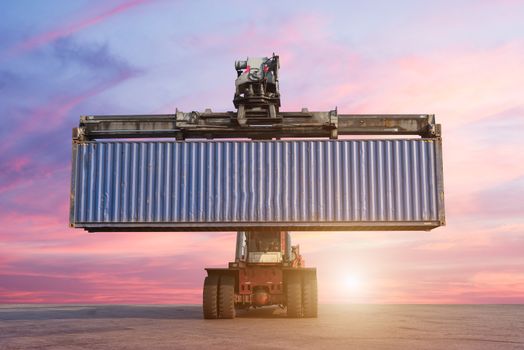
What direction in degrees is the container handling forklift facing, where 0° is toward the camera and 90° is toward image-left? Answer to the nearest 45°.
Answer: approximately 0°
